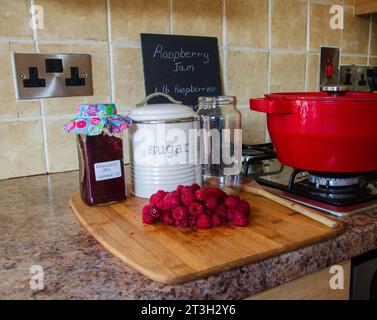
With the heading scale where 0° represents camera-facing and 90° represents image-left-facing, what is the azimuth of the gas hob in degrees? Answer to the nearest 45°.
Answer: approximately 315°

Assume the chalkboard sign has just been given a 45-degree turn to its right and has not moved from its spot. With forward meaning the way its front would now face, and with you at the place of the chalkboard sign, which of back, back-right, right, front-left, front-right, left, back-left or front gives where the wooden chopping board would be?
front-left

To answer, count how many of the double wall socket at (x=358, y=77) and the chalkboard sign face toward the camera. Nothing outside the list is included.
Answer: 2

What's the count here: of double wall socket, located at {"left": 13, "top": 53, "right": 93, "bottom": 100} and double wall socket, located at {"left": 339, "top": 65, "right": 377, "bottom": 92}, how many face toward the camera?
2

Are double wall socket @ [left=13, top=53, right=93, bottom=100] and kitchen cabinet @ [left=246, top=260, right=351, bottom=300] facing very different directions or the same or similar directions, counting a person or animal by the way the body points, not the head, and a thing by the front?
same or similar directions

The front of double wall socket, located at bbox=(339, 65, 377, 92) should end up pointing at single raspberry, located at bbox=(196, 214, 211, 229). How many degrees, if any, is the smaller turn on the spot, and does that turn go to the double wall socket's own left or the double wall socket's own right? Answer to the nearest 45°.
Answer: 0° — it already faces it

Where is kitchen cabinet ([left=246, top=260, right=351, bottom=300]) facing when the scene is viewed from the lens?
facing the viewer and to the right of the viewer

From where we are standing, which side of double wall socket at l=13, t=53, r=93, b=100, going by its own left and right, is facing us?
front

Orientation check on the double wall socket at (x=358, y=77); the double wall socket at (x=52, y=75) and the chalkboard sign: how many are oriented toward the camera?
3

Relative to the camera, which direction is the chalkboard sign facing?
toward the camera
